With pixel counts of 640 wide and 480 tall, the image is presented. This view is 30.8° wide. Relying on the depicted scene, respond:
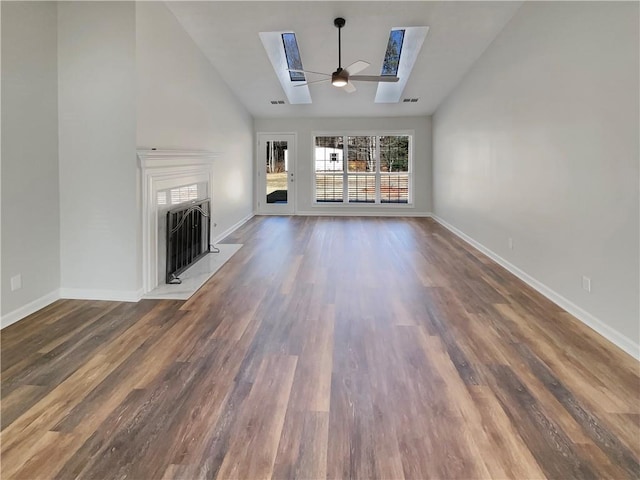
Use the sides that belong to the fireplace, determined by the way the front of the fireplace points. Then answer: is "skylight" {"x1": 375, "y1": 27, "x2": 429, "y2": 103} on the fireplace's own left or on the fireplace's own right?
on the fireplace's own left

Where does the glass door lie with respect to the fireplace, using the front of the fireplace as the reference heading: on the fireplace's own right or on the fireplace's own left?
on the fireplace's own left

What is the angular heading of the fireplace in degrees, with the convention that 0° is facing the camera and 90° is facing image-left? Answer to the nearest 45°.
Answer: approximately 315°

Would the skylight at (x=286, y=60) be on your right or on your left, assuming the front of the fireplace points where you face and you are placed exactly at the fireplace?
on your left
